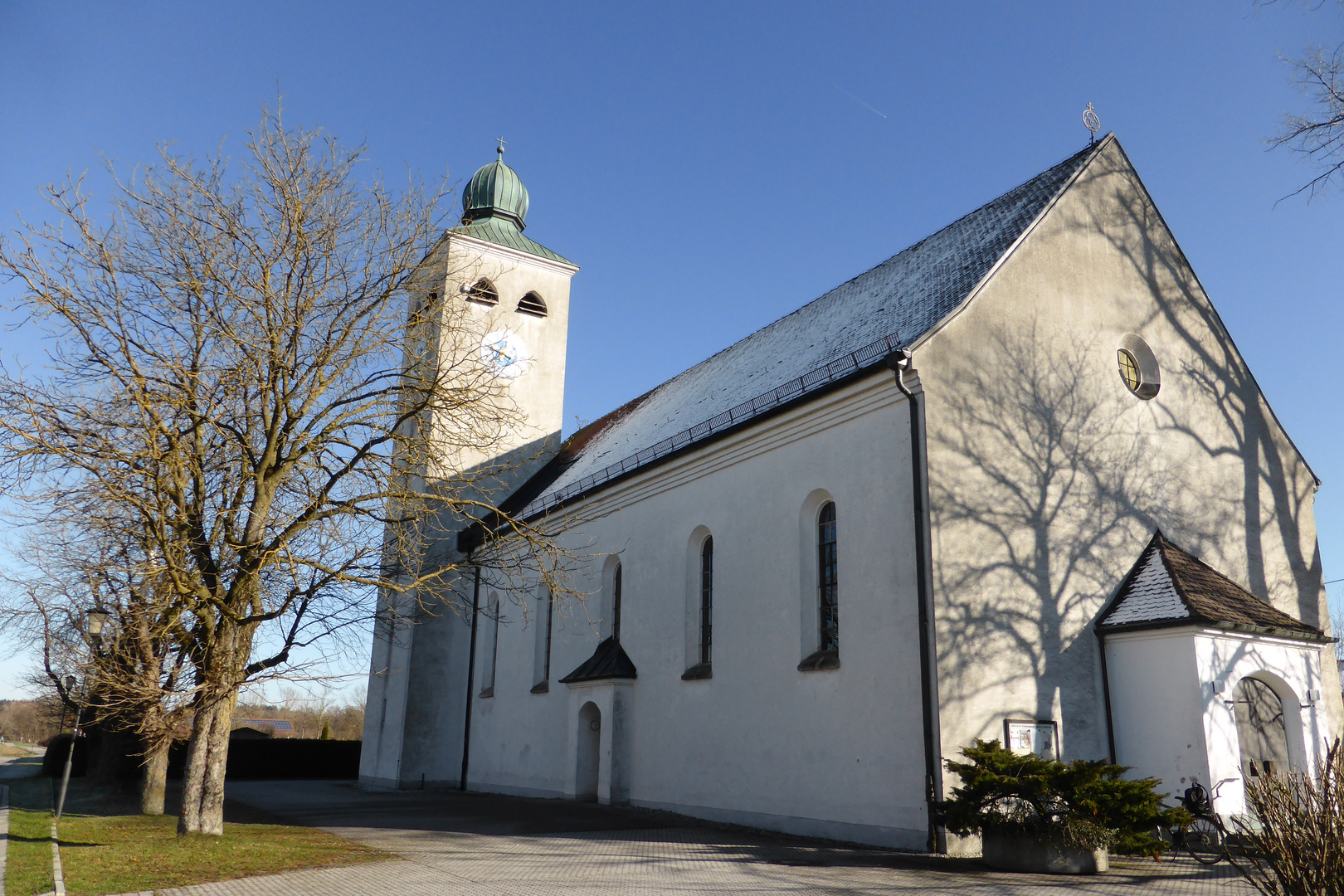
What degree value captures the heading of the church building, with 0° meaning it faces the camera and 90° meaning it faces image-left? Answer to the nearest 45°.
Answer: approximately 315°

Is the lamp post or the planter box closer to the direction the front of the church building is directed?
the planter box

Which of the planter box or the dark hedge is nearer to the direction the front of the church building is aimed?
the planter box

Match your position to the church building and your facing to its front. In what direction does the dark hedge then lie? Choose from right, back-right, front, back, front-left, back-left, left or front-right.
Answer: back

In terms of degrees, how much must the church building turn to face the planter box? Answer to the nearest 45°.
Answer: approximately 45° to its right

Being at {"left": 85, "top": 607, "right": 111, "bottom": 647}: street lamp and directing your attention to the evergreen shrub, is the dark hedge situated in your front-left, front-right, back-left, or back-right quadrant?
back-left

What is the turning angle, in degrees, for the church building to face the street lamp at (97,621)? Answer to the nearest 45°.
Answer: approximately 135° to its right

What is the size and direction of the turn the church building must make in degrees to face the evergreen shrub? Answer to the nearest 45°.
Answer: approximately 45° to its right
